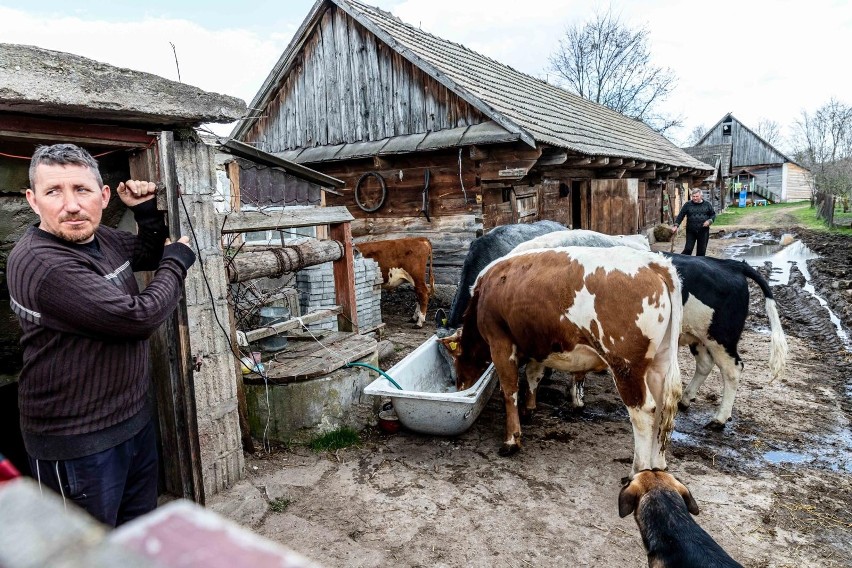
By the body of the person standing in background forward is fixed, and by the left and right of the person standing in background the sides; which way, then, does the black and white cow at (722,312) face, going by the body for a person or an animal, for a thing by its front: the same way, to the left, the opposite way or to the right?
to the right

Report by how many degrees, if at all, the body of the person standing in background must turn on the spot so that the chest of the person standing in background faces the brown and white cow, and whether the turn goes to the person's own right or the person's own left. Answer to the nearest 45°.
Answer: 0° — they already face it

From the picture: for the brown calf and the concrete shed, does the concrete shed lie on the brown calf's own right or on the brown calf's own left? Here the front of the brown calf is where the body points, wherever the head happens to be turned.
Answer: on the brown calf's own left

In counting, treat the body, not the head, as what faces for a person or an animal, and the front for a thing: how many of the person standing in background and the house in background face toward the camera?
2

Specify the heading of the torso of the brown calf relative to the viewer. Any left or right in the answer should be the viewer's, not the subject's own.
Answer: facing to the left of the viewer

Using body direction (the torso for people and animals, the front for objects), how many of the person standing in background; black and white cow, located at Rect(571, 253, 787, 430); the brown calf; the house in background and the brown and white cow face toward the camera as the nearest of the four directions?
2

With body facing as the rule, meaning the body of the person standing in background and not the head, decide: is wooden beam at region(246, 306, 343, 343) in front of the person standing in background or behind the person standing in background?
in front

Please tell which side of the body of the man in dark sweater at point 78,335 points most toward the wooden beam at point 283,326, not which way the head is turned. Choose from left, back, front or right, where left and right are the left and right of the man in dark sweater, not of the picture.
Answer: left

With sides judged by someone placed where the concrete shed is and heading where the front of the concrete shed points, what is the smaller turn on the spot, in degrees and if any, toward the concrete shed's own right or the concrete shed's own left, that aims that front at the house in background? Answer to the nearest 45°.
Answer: approximately 90° to the concrete shed's own left

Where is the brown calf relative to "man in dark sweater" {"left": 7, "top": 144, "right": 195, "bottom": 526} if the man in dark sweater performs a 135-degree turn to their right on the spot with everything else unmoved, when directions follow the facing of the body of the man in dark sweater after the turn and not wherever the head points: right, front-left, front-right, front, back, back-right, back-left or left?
back-right

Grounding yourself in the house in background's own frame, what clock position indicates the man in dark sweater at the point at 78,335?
The man in dark sweater is roughly at 12 o'clock from the house in background.

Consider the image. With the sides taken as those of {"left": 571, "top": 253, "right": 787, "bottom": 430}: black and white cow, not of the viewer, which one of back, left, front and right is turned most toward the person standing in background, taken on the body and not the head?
right
